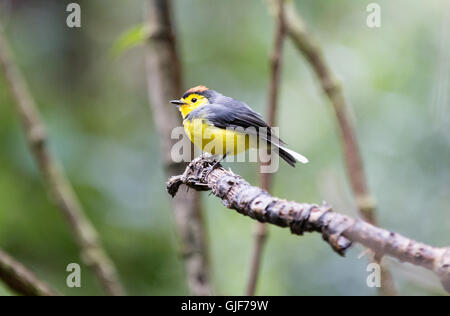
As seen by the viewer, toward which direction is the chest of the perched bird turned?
to the viewer's left

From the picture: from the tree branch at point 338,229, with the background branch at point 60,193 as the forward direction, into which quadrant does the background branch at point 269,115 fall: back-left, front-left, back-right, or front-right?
front-right

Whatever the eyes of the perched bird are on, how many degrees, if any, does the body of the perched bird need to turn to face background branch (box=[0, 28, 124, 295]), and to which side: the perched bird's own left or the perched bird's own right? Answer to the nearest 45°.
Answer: approximately 45° to the perched bird's own right

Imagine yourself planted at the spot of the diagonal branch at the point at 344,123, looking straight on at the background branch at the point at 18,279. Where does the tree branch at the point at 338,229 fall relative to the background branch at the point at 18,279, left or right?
left
